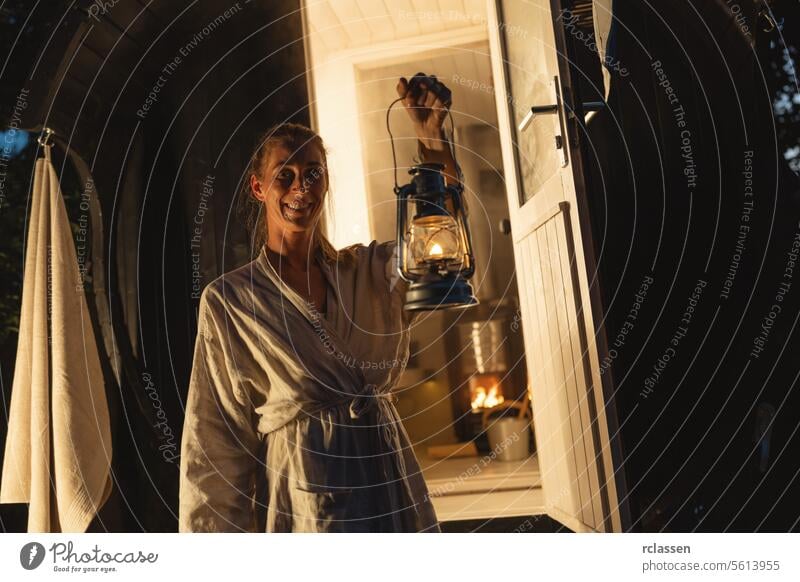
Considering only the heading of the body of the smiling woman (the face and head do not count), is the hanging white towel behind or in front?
behind

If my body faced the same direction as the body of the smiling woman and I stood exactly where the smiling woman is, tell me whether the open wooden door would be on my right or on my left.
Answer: on my left

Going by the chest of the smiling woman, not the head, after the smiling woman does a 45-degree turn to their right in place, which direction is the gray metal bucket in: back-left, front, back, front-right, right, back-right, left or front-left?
back-left

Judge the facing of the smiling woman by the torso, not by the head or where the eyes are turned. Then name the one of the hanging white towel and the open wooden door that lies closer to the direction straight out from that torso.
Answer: the open wooden door
